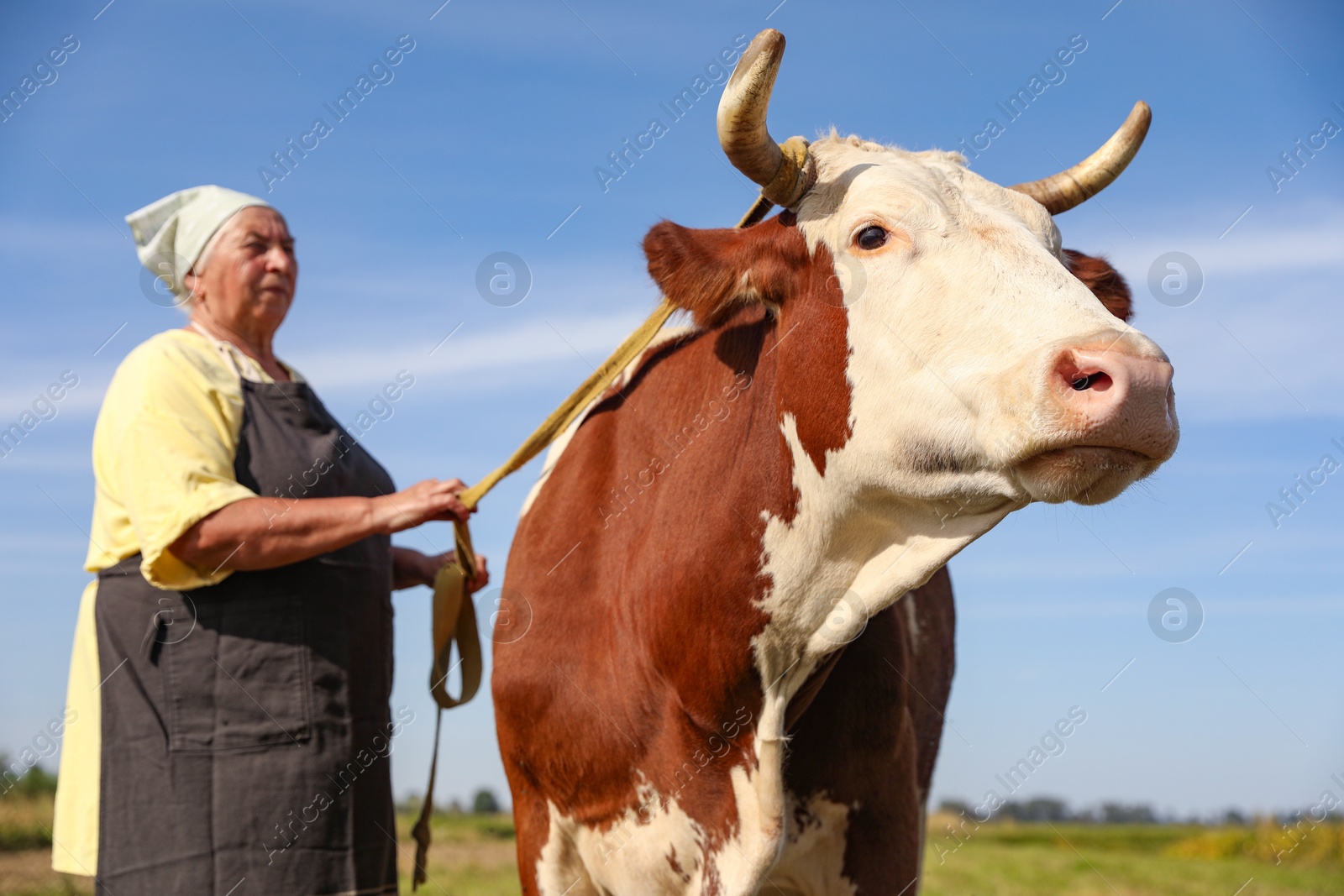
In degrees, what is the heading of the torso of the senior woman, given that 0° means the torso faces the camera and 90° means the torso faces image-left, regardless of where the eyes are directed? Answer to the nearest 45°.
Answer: approximately 315°

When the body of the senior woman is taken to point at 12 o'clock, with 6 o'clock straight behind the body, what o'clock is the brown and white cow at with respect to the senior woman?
The brown and white cow is roughly at 11 o'clock from the senior woman.

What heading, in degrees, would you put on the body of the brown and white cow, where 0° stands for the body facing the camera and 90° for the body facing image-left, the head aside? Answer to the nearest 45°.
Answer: approximately 315°

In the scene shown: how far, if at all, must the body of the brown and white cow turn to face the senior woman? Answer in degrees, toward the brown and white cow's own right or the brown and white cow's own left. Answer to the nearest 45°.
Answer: approximately 135° to the brown and white cow's own right
